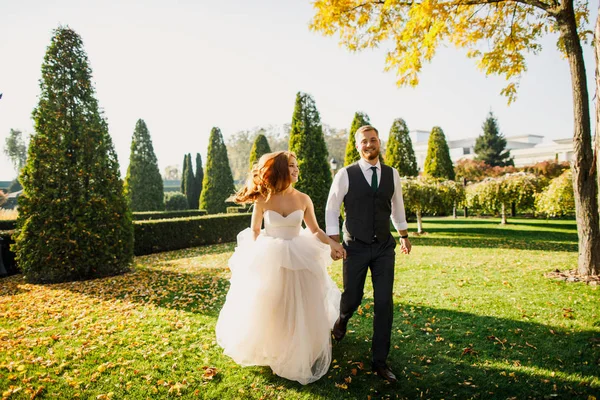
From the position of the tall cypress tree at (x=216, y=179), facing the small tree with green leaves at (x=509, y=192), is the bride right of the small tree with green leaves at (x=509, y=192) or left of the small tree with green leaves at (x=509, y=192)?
right

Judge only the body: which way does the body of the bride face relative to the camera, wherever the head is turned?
toward the camera

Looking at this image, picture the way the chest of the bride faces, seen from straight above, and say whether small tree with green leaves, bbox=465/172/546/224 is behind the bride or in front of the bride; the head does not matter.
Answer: behind

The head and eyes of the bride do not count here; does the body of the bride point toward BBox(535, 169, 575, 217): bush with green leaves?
no

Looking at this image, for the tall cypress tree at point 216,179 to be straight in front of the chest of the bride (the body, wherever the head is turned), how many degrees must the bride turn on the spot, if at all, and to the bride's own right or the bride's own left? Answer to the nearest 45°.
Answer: approximately 180°

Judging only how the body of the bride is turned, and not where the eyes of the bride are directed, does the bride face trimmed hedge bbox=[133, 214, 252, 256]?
no

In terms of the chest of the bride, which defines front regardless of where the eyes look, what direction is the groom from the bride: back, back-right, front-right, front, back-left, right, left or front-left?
left

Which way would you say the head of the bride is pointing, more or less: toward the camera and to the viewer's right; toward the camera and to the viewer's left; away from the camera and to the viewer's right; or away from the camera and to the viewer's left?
toward the camera and to the viewer's right

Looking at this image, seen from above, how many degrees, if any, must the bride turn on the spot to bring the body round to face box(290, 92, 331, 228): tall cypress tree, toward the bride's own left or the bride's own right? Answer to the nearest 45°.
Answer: approximately 180°

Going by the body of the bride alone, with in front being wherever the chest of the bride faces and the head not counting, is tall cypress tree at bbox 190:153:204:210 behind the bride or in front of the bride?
behind

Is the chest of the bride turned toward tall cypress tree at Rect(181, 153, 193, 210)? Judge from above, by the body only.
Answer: no

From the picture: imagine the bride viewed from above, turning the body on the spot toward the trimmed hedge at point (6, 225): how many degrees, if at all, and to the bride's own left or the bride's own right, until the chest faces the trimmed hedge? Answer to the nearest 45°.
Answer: approximately 135° to the bride's own right

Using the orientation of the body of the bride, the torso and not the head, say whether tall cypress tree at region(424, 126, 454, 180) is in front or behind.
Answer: behind
